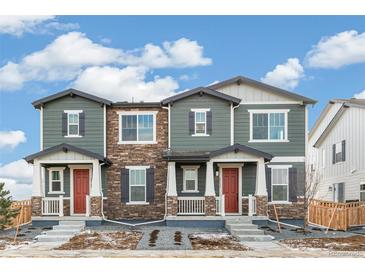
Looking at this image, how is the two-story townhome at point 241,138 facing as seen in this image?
toward the camera

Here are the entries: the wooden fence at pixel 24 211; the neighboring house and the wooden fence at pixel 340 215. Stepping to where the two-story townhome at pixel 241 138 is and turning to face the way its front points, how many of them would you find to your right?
1

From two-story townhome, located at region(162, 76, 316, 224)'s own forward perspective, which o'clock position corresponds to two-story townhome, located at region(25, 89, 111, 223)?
two-story townhome, located at region(25, 89, 111, 223) is roughly at 3 o'clock from two-story townhome, located at region(162, 76, 316, 224).

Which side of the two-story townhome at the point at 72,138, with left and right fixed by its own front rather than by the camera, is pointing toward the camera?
front

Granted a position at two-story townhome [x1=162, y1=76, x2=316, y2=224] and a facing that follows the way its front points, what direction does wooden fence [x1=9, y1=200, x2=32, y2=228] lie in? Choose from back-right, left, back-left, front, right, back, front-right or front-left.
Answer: right

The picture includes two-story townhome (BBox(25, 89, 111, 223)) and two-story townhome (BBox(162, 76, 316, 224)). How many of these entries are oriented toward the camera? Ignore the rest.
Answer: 2

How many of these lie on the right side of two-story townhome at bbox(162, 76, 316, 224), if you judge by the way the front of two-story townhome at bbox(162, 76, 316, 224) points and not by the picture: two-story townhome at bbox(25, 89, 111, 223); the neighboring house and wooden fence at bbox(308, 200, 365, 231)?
1

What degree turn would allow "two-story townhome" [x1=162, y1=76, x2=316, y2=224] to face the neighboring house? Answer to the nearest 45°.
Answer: approximately 135° to its left

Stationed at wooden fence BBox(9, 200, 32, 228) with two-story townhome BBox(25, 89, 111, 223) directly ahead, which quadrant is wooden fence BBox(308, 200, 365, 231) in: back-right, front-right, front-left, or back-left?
front-right

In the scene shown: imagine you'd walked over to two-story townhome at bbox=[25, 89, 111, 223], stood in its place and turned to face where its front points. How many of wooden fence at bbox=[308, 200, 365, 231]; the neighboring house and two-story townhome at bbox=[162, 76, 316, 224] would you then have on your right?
0

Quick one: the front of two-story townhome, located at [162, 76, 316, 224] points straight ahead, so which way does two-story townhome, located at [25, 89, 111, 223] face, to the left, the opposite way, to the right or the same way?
the same way

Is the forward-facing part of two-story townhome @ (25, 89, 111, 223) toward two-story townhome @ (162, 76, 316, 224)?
no
